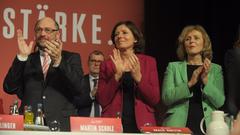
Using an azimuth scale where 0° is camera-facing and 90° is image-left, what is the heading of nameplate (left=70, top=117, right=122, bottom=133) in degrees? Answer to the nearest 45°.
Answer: approximately 0°

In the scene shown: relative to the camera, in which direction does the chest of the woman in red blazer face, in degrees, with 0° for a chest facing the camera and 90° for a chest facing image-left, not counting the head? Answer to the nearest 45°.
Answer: approximately 0°

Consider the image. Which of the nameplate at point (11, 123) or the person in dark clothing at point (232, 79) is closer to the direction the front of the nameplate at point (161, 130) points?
the nameplate

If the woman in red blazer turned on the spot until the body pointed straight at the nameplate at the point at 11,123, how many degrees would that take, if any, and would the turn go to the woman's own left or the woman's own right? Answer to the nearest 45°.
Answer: approximately 45° to the woman's own right

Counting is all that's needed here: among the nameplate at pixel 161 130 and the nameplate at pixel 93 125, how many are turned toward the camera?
2

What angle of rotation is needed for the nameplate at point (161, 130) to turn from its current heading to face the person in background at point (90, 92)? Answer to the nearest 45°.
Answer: approximately 135° to its right

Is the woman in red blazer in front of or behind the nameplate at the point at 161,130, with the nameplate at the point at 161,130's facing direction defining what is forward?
behind

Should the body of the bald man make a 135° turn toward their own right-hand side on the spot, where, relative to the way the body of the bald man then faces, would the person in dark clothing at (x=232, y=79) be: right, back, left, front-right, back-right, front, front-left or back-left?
back-right
